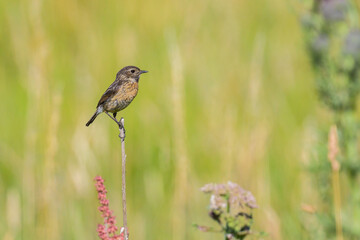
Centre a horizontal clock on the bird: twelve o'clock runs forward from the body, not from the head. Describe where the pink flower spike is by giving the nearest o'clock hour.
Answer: The pink flower spike is roughly at 3 o'clock from the bird.

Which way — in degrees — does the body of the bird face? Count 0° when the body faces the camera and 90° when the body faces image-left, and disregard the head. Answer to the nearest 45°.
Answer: approximately 270°

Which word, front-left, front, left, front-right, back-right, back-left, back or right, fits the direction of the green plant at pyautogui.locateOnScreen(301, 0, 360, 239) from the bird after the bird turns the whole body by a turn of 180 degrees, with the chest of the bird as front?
back-right
